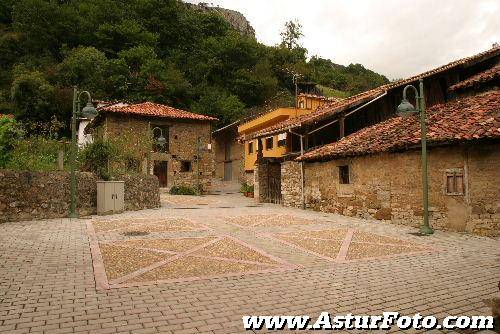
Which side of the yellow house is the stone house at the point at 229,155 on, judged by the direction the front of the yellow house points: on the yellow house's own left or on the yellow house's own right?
on the yellow house's own right

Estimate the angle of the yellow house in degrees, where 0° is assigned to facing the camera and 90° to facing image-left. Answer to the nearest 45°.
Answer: approximately 45°

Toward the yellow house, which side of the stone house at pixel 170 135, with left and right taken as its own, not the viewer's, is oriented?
left

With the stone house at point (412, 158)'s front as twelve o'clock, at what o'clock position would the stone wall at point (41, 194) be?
The stone wall is roughly at 1 o'clock from the stone house.

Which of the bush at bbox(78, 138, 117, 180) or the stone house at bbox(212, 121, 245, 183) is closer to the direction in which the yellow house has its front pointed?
the bush

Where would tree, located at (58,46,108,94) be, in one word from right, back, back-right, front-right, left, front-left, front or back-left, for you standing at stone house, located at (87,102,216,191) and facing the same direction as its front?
back-right

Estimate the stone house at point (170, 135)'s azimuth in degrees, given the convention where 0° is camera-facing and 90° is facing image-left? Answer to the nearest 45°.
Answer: approximately 0°

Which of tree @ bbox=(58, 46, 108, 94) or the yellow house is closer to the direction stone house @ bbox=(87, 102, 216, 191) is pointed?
the yellow house

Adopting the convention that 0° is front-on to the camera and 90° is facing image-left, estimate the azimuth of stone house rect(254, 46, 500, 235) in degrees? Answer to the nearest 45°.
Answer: approximately 45°

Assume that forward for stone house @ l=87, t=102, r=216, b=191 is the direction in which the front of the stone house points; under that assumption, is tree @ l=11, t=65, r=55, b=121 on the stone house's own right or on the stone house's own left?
on the stone house's own right
